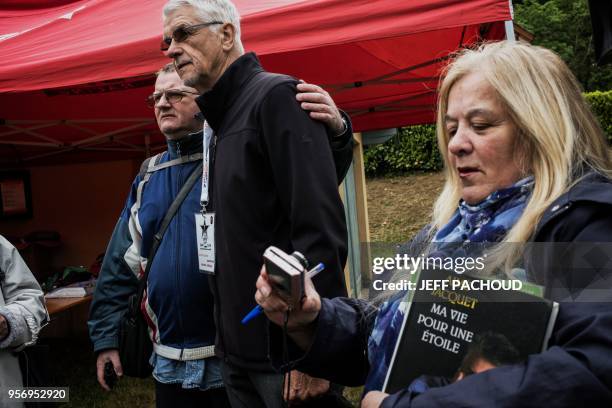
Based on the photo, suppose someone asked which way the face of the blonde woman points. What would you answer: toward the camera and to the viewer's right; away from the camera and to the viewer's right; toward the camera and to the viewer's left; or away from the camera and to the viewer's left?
toward the camera and to the viewer's left

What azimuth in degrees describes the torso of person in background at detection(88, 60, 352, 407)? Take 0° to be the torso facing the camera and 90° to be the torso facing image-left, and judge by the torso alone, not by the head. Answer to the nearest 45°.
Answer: approximately 45°

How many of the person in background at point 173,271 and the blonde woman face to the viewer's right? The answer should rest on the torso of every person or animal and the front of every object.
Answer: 0

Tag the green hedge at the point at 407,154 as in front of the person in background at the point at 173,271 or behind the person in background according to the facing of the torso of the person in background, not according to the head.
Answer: behind

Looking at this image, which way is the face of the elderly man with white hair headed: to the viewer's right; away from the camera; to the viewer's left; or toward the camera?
to the viewer's left
